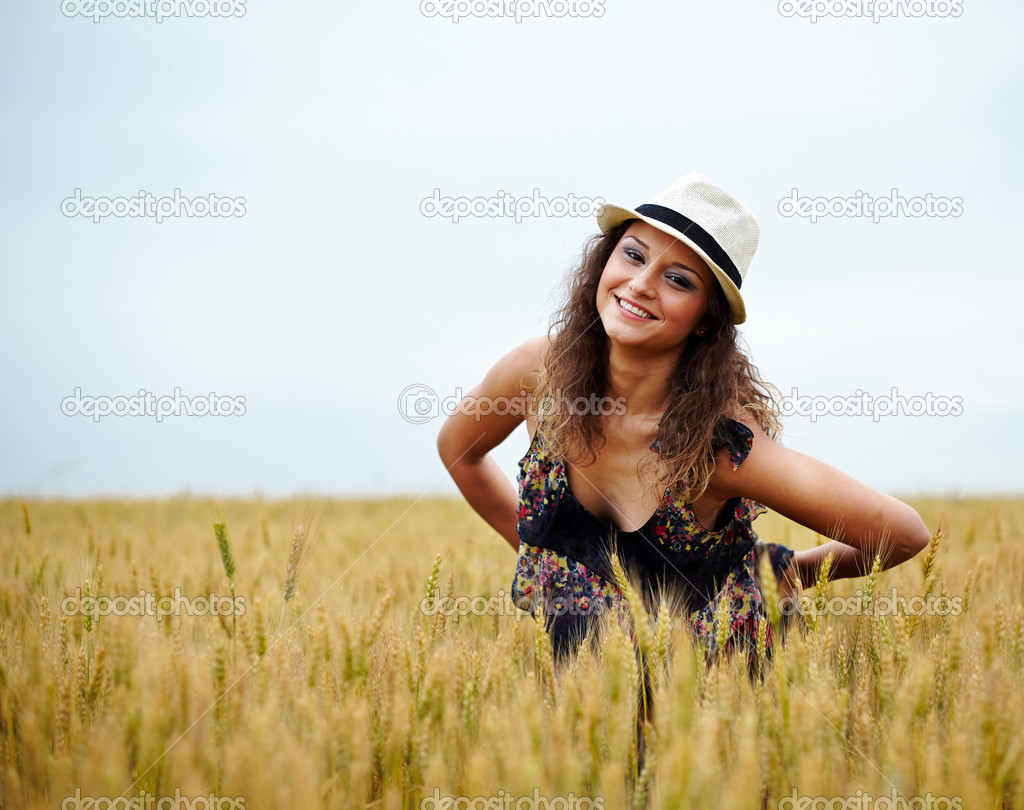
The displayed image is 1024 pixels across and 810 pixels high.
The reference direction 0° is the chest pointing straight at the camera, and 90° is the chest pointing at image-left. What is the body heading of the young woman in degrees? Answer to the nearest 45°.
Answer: approximately 0°

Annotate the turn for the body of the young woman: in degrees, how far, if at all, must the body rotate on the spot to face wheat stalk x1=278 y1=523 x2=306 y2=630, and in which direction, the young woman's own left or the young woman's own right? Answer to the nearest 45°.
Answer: approximately 45° to the young woman's own right
